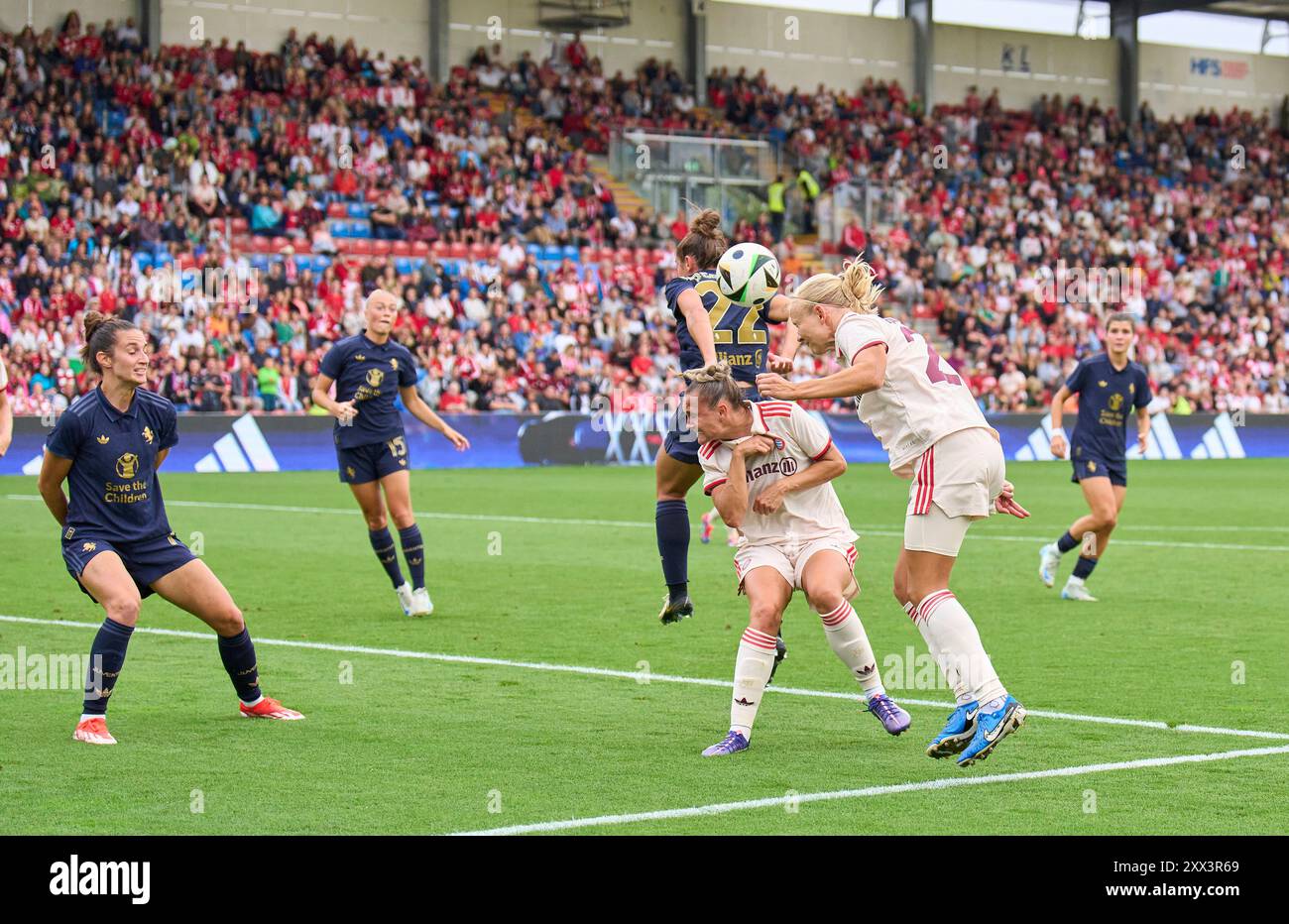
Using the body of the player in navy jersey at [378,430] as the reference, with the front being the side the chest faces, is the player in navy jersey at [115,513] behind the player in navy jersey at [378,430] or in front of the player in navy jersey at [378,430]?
in front

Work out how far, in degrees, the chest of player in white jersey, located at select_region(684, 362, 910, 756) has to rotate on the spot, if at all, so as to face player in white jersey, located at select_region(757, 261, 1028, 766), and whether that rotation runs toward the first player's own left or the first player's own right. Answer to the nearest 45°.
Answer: approximately 45° to the first player's own left

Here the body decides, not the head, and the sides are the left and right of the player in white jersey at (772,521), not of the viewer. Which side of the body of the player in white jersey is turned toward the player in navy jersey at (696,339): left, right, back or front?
back

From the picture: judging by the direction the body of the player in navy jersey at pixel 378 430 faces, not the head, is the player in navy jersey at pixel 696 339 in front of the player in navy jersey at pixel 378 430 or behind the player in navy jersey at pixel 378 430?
in front

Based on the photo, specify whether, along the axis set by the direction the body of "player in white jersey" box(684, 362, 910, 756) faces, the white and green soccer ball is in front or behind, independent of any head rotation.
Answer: behind

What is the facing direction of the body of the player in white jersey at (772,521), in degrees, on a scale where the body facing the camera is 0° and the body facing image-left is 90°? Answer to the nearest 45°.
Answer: approximately 0°
